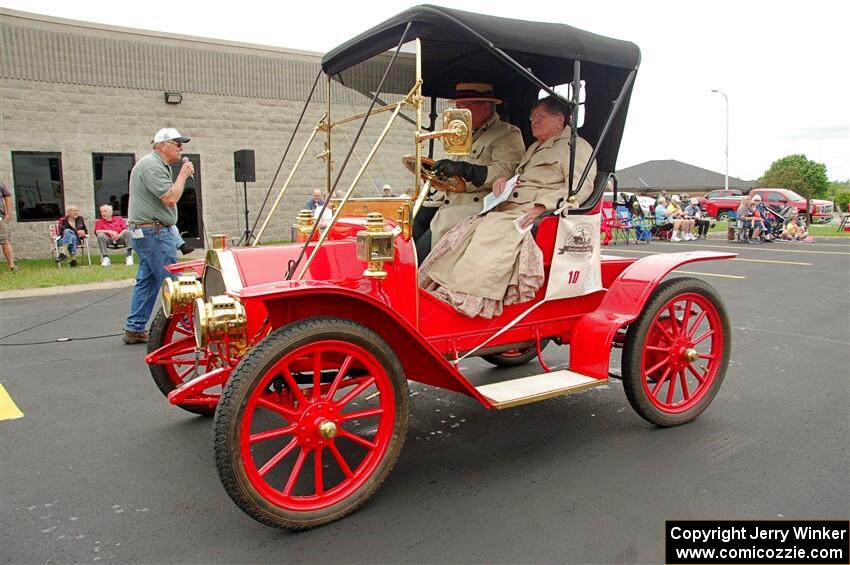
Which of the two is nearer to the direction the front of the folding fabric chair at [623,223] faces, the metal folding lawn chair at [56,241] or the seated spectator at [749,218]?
the metal folding lawn chair

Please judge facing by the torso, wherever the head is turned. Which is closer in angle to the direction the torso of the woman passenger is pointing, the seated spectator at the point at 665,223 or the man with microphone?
the man with microphone

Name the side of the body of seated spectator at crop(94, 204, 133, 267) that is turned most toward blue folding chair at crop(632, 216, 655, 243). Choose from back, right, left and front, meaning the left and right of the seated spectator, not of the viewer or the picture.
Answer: left

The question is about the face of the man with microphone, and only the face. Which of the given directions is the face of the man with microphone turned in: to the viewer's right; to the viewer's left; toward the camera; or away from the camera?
to the viewer's right

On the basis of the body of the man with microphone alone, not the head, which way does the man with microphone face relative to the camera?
to the viewer's right

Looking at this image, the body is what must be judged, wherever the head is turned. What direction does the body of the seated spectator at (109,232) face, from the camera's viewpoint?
toward the camera

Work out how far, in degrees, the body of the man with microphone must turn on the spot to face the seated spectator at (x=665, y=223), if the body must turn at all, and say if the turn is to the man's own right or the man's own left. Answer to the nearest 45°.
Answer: approximately 45° to the man's own left

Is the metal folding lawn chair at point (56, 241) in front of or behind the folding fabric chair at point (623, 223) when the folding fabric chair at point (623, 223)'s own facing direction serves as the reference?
in front

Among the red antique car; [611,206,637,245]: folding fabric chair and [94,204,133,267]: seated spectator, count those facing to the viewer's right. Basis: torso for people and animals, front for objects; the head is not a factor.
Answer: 0

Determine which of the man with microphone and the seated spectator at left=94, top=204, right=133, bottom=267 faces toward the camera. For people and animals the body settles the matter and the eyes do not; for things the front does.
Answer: the seated spectator

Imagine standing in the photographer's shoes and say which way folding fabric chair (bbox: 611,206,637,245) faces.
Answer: facing the viewer and to the left of the viewer

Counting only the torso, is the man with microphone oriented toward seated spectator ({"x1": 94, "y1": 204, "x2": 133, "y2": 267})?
no

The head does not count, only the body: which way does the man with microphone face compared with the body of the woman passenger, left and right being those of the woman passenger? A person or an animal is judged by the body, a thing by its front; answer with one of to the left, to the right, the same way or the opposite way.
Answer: the opposite way

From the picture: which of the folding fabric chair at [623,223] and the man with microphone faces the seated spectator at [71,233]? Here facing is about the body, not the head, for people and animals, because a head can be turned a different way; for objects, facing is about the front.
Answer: the folding fabric chair

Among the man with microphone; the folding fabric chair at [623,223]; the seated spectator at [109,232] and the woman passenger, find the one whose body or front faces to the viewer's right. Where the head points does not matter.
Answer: the man with microphone
